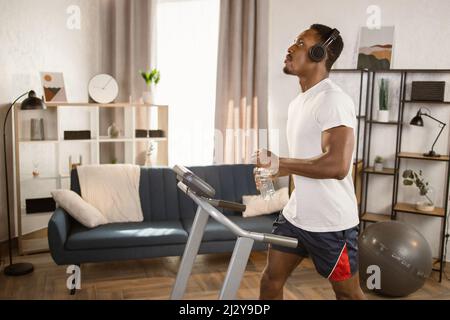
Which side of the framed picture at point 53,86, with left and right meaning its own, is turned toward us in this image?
front

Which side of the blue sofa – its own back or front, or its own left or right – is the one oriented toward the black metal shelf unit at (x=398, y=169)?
left

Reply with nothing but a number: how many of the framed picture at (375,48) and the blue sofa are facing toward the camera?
2

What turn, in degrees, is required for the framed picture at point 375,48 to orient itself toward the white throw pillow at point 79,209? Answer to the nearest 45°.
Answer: approximately 45° to its right

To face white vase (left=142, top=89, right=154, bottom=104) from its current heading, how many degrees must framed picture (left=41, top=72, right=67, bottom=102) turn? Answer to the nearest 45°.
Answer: approximately 90° to its left

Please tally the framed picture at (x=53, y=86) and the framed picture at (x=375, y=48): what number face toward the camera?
2

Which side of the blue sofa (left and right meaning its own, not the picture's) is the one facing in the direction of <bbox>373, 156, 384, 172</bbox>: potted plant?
left

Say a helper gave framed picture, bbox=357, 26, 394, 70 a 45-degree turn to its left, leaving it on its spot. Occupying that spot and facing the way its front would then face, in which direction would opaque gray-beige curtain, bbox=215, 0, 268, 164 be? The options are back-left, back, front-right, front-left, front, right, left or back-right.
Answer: back-right

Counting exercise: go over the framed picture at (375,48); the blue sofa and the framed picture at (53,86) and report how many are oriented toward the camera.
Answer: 3

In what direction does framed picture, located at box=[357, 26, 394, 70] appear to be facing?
toward the camera

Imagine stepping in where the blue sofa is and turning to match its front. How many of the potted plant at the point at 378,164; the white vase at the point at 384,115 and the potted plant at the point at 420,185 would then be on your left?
3

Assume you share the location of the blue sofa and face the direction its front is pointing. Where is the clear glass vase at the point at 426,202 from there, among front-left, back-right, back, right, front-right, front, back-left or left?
left

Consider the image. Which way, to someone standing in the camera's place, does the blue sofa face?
facing the viewer
